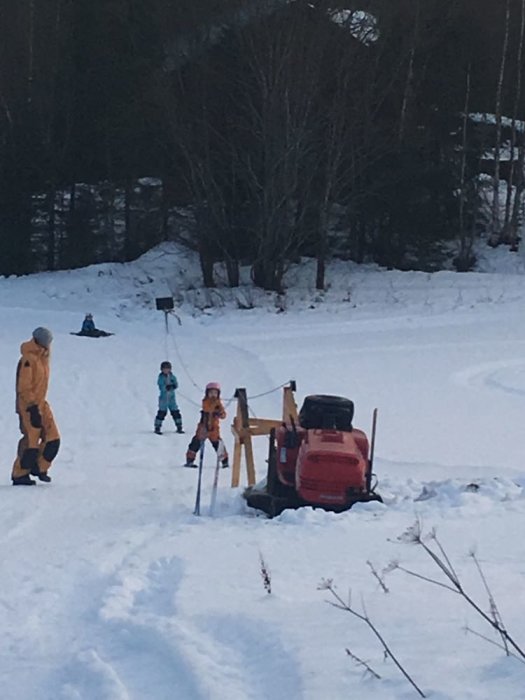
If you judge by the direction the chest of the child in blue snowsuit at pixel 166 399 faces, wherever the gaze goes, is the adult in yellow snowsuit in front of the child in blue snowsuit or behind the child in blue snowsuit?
in front

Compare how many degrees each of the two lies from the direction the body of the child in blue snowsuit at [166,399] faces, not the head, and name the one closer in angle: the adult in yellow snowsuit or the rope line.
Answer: the adult in yellow snowsuit

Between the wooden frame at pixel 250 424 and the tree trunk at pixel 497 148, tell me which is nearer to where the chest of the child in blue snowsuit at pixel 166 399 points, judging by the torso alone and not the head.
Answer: the wooden frame

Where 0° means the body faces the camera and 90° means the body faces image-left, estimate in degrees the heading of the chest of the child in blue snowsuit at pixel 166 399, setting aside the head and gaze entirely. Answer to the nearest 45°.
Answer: approximately 0°
